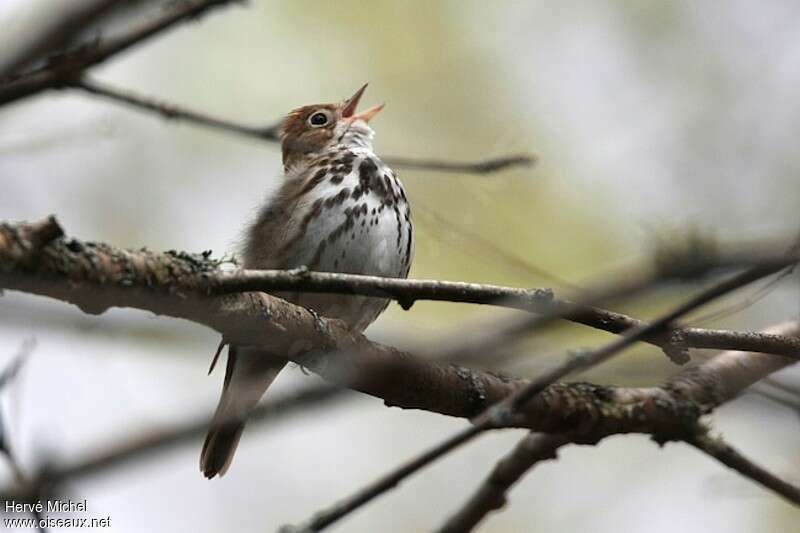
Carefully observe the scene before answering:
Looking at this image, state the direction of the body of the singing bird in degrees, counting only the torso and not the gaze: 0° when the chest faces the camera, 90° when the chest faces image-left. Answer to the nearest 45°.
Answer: approximately 315°

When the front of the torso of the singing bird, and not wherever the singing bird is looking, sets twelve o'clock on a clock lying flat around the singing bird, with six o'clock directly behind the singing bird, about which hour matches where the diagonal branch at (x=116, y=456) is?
The diagonal branch is roughly at 2 o'clock from the singing bird.

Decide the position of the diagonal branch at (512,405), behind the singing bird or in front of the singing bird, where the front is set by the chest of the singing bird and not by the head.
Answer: in front

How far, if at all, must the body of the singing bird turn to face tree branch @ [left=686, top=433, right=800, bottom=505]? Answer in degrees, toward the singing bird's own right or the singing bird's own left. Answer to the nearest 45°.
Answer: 0° — it already faces it
